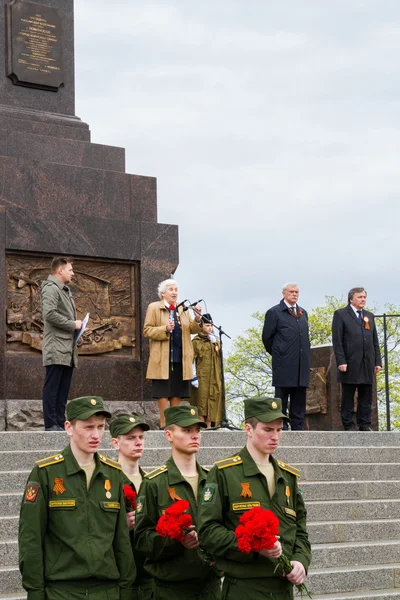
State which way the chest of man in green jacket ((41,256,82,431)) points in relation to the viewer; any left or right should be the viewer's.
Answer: facing to the right of the viewer

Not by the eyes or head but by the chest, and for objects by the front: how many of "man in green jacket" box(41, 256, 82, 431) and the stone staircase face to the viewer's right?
1

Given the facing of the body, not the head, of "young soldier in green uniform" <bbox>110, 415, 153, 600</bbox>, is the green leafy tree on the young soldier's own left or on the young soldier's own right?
on the young soldier's own left

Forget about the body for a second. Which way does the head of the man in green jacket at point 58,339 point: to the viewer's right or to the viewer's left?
to the viewer's right

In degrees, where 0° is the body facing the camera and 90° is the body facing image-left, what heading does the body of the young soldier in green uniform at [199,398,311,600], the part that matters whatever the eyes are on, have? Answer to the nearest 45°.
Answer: approximately 315°

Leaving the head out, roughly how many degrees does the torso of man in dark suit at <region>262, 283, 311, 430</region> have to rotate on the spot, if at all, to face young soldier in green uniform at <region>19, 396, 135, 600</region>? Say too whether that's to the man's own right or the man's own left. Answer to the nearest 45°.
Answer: approximately 45° to the man's own right

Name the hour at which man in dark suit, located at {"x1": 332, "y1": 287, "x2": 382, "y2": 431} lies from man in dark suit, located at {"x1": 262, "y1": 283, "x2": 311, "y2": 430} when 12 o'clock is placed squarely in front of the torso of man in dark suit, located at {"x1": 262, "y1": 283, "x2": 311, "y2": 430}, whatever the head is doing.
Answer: man in dark suit, located at {"x1": 332, "y1": 287, "x2": 382, "y2": 431} is roughly at 10 o'clock from man in dark suit, located at {"x1": 262, "y1": 283, "x2": 311, "y2": 430}.

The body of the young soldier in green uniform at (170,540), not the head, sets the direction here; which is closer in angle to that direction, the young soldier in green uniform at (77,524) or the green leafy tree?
the young soldier in green uniform

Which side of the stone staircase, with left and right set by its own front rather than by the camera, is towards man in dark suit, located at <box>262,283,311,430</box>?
back

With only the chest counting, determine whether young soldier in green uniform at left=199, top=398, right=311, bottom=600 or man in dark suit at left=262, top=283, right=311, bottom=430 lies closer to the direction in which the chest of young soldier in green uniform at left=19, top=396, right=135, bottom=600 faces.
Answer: the young soldier in green uniform

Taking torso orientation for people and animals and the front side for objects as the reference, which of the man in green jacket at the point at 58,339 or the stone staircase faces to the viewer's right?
the man in green jacket
